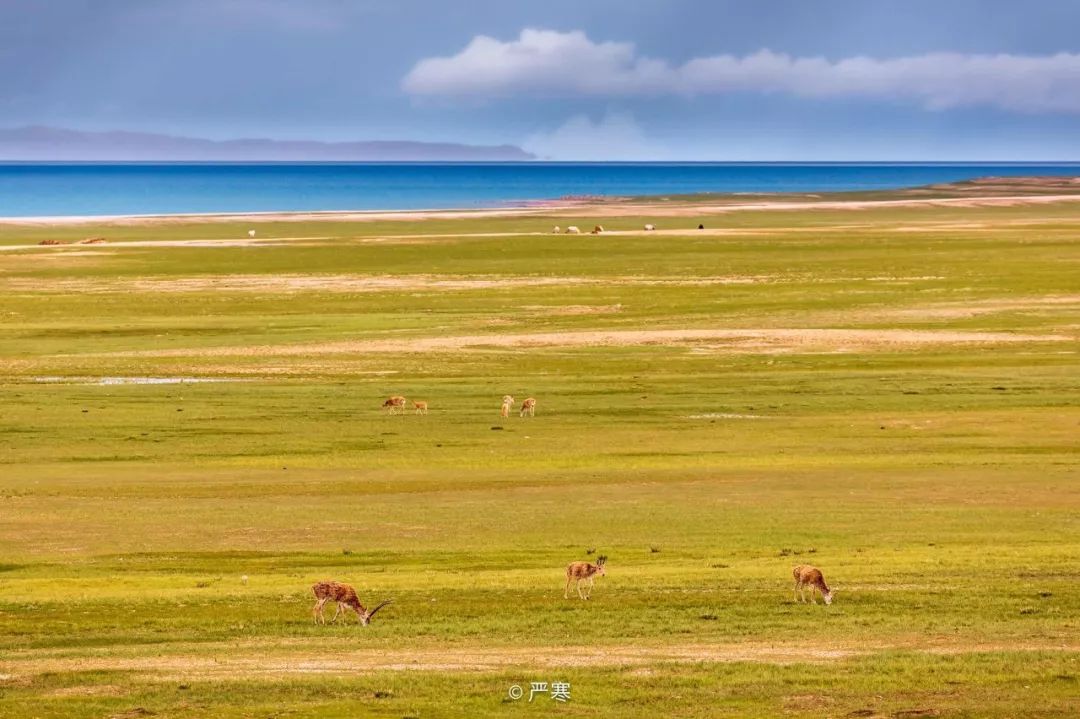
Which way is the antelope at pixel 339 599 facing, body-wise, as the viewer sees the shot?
to the viewer's right

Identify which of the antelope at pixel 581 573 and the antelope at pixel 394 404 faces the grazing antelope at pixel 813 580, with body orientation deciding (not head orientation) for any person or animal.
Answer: the antelope at pixel 581 573

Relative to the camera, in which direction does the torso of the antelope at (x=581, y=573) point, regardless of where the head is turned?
to the viewer's right

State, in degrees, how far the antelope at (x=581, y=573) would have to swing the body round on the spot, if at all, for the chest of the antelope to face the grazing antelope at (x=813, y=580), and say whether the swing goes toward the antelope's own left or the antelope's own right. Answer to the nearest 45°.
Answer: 0° — it already faces it

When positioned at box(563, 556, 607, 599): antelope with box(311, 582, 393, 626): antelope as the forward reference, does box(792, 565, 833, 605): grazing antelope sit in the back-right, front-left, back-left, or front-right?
back-left

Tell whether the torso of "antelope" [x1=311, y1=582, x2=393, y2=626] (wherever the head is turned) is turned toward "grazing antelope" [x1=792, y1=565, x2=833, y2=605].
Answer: yes

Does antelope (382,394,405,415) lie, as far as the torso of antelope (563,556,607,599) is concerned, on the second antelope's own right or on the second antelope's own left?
on the second antelope's own left

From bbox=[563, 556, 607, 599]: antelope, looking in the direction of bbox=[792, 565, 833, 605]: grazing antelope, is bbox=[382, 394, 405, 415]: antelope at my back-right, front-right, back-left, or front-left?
back-left

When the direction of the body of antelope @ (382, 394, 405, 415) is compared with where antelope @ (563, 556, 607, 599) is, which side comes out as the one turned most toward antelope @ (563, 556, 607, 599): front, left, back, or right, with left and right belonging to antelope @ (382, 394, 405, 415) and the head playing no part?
left

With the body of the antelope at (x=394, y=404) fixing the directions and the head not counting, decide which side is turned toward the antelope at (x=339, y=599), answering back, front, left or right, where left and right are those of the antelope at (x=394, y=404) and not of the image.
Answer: left

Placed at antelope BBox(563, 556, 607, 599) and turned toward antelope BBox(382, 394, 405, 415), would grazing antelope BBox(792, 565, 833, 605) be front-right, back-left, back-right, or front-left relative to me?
back-right

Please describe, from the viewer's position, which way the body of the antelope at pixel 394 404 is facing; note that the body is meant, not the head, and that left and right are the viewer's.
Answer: facing to the left of the viewer

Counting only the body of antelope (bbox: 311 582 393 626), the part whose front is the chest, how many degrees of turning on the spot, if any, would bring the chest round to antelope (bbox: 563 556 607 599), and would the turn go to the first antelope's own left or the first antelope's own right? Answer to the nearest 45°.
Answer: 0° — it already faces it
